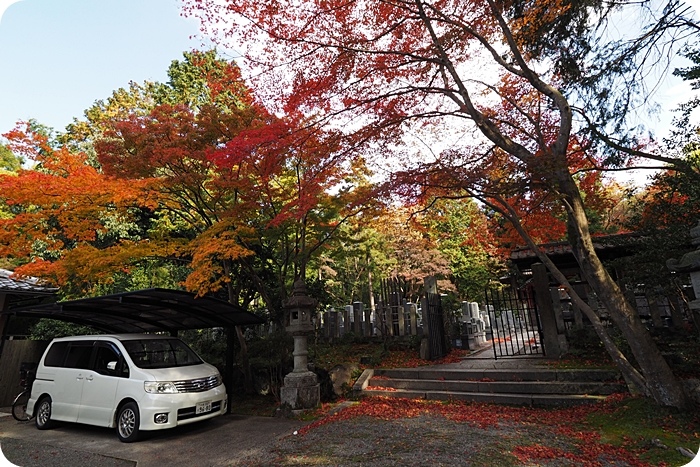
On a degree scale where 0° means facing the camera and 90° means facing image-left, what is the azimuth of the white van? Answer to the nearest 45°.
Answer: approximately 315°

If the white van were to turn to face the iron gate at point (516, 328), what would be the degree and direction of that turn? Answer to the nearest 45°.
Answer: approximately 45° to its left

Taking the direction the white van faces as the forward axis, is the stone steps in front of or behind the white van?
in front

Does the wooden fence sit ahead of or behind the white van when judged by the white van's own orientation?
behind

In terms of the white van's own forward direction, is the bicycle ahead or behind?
behind

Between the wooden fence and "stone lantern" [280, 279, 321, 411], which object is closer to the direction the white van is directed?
the stone lantern

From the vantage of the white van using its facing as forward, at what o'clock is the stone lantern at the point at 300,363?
The stone lantern is roughly at 11 o'clock from the white van.

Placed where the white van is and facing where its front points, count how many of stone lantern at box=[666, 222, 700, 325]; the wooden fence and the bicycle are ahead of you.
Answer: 1

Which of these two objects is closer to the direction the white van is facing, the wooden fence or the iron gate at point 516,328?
the iron gate
